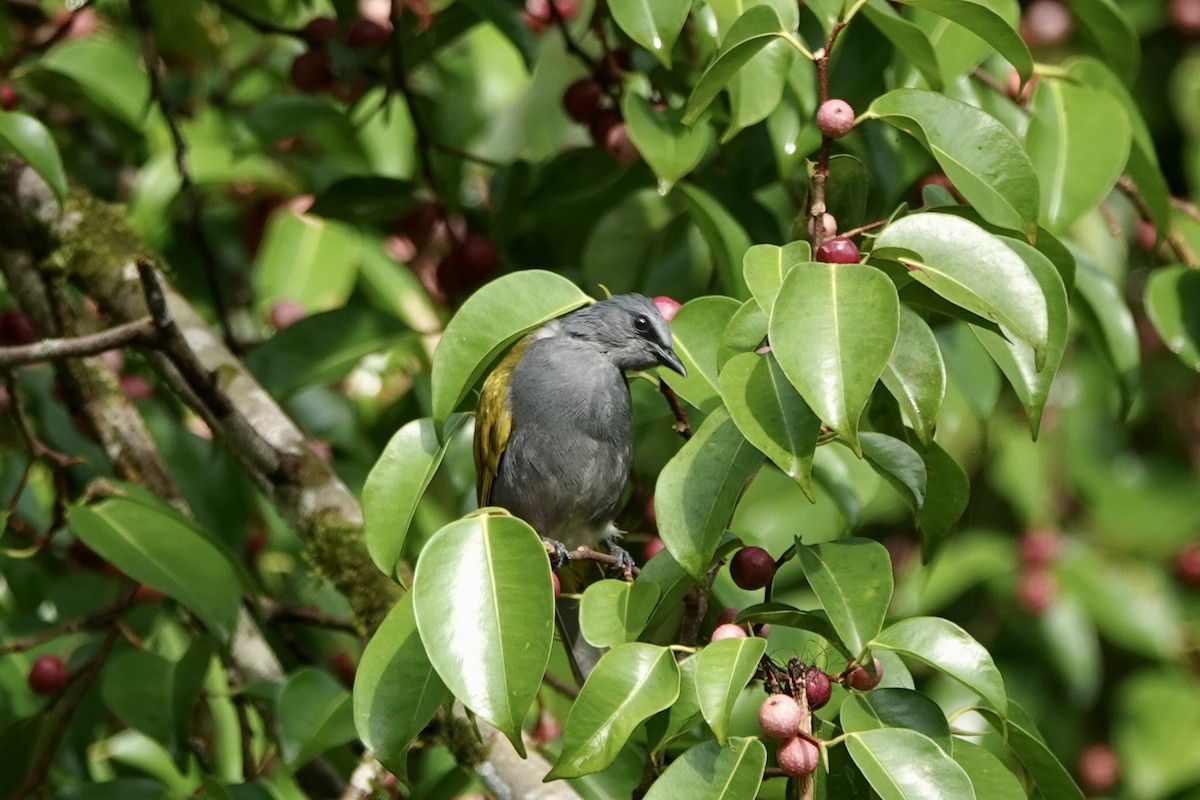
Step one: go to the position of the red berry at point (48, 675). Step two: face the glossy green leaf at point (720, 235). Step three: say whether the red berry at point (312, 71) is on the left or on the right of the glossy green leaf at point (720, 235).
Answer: left

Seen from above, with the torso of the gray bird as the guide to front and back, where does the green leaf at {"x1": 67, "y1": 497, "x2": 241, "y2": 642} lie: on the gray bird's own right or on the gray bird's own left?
on the gray bird's own right

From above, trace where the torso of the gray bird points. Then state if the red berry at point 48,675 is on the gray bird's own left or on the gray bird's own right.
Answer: on the gray bird's own right

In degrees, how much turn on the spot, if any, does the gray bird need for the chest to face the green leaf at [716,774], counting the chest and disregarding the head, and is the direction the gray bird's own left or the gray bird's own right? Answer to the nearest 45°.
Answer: approximately 45° to the gray bird's own right

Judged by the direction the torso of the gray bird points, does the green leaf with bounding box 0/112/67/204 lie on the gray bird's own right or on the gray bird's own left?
on the gray bird's own right

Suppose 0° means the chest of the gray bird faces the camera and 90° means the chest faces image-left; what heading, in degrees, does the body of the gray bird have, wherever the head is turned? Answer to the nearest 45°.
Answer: approximately 315°

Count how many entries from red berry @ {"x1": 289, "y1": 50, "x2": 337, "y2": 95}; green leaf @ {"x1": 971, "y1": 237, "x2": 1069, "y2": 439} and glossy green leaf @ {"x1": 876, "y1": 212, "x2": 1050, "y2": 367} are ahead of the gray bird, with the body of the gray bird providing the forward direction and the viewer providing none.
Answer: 2
